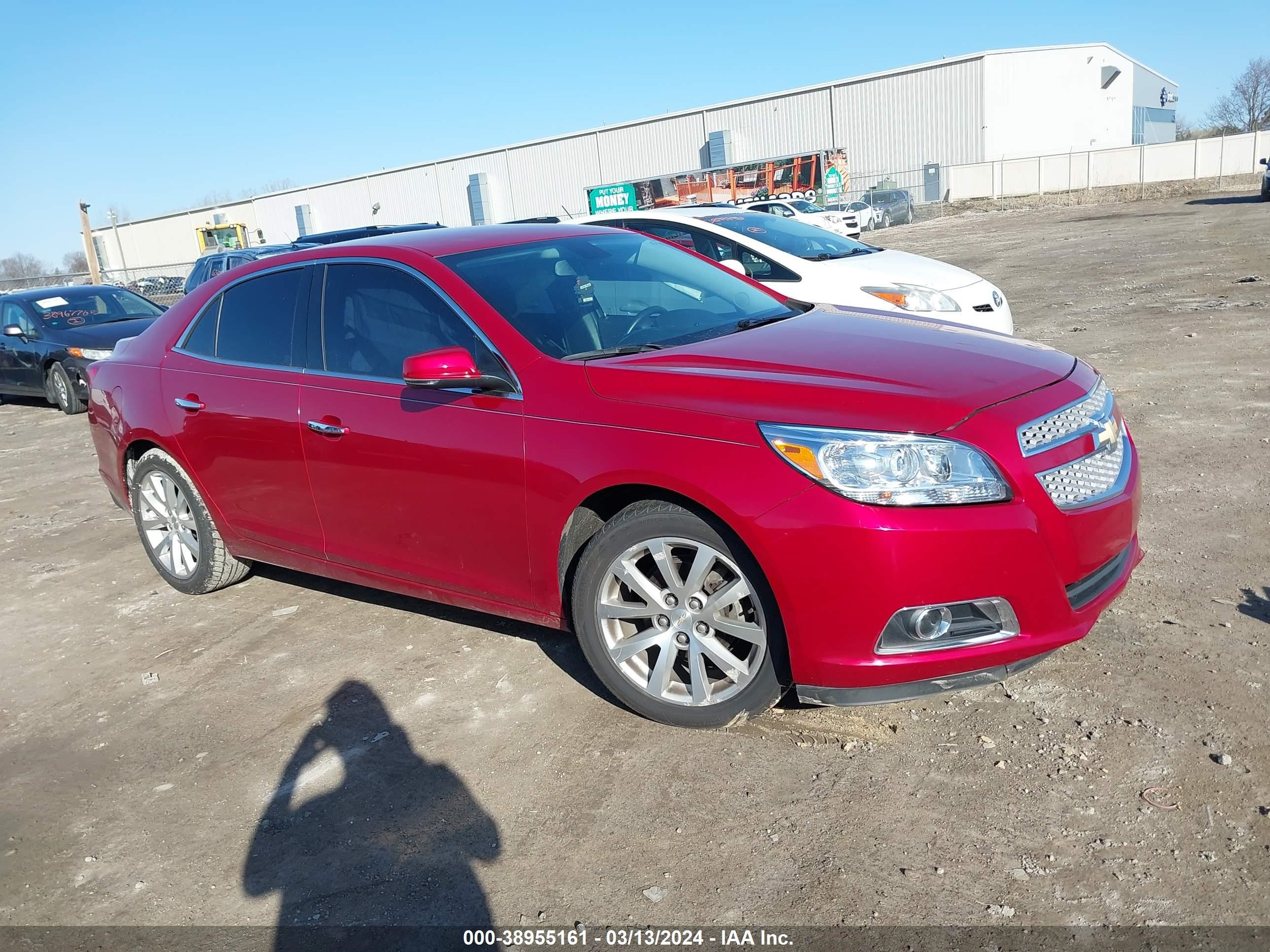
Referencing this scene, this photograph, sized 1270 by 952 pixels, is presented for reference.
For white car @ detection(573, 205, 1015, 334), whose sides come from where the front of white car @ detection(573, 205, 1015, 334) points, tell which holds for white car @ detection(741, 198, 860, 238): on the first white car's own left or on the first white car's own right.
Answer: on the first white car's own left

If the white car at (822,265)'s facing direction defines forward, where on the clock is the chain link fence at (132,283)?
The chain link fence is roughly at 6 o'clock from the white car.

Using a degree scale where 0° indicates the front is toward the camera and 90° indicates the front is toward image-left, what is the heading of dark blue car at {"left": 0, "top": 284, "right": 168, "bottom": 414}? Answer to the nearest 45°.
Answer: approximately 315°

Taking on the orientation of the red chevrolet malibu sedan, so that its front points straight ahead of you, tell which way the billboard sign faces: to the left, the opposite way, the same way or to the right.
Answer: to the right

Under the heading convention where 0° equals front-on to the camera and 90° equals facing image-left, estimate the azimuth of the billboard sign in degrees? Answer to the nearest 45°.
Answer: approximately 45°

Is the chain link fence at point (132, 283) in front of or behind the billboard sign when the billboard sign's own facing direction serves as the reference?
in front

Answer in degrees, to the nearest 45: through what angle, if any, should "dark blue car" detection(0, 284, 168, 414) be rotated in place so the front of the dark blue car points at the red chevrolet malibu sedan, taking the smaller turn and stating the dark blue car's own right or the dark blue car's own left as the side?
approximately 45° to the dark blue car's own right

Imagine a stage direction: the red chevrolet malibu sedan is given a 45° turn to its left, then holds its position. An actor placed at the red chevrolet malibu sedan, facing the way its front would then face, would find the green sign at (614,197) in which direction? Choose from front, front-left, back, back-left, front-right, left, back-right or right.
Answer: left

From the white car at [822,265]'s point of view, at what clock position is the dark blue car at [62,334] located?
The dark blue car is roughly at 5 o'clock from the white car.

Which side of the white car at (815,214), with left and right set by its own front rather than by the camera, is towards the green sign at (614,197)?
back

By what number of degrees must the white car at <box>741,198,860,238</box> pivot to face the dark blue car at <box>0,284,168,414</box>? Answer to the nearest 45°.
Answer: approximately 90° to its right

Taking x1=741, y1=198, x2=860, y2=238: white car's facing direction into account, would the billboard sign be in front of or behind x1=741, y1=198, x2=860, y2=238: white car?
behind
